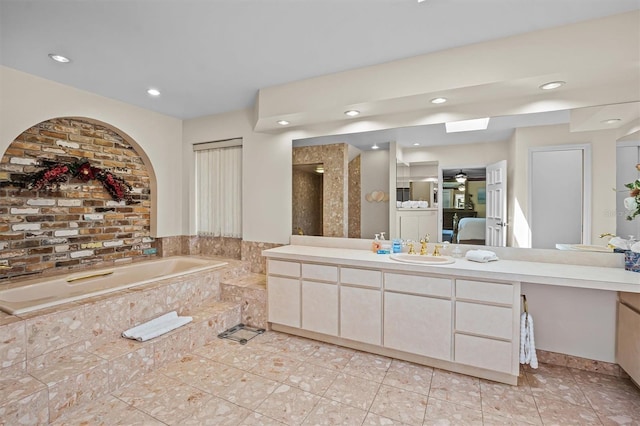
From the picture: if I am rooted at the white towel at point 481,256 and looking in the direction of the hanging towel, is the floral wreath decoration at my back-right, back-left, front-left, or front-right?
back-right

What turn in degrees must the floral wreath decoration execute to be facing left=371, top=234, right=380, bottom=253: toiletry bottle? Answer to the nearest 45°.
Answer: approximately 45° to its left

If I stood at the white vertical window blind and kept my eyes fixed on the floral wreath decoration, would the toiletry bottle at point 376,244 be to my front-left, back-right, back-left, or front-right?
back-left

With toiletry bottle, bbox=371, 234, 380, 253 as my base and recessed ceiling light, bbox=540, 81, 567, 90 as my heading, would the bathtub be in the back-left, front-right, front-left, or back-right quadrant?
back-right

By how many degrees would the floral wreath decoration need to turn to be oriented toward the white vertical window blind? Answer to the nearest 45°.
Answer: approximately 90° to its left

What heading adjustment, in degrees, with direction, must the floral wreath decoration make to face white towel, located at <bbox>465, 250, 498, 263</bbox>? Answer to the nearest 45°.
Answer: approximately 45° to its left

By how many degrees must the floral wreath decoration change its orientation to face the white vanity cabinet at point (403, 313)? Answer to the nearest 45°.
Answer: approximately 45° to its left
